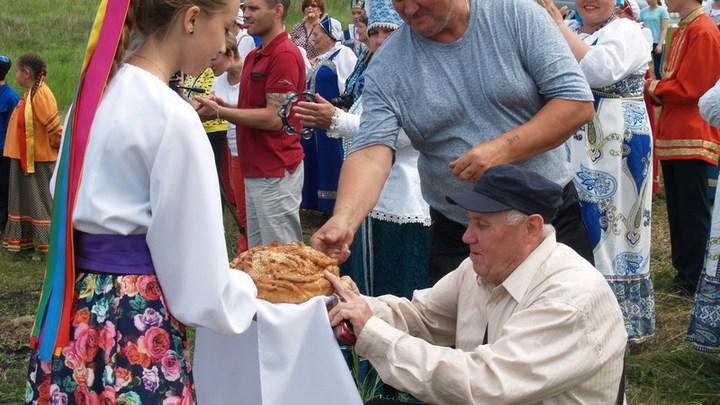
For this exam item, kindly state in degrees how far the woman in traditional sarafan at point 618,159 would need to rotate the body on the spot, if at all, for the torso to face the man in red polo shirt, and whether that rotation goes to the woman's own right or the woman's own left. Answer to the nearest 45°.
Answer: approximately 45° to the woman's own right

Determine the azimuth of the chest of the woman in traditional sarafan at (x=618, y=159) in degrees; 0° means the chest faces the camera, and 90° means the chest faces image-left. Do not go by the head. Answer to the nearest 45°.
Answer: approximately 45°

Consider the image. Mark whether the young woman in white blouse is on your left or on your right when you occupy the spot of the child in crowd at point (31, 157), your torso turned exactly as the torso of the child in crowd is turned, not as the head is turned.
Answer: on your left

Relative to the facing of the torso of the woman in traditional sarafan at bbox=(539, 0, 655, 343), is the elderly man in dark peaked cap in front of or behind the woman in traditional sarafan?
in front

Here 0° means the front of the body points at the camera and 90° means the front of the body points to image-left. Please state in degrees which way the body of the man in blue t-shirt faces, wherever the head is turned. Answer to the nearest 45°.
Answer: approximately 45°

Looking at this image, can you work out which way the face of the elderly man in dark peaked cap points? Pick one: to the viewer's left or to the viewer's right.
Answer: to the viewer's left

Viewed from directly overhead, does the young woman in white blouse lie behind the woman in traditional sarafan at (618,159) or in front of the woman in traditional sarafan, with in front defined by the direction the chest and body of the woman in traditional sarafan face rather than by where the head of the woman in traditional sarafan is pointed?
in front

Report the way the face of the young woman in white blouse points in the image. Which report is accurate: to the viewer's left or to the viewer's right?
to the viewer's right

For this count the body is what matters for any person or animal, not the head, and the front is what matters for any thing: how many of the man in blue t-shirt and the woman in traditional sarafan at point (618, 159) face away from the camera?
0
